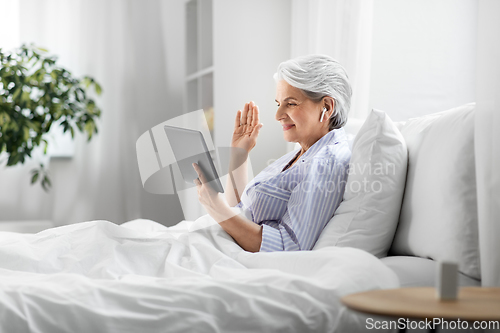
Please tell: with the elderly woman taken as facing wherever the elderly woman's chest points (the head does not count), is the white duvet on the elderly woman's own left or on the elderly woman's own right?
on the elderly woman's own left

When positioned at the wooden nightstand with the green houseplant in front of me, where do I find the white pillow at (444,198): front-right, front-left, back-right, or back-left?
front-right

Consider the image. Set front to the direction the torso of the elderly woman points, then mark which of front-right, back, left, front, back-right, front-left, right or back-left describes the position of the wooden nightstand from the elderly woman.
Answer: left

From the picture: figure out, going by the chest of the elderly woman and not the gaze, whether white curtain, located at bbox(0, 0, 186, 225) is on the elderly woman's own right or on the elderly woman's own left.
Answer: on the elderly woman's own right

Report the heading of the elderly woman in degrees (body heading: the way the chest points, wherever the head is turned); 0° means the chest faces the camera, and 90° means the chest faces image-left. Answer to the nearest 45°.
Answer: approximately 90°

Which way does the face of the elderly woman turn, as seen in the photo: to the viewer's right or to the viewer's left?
to the viewer's left
